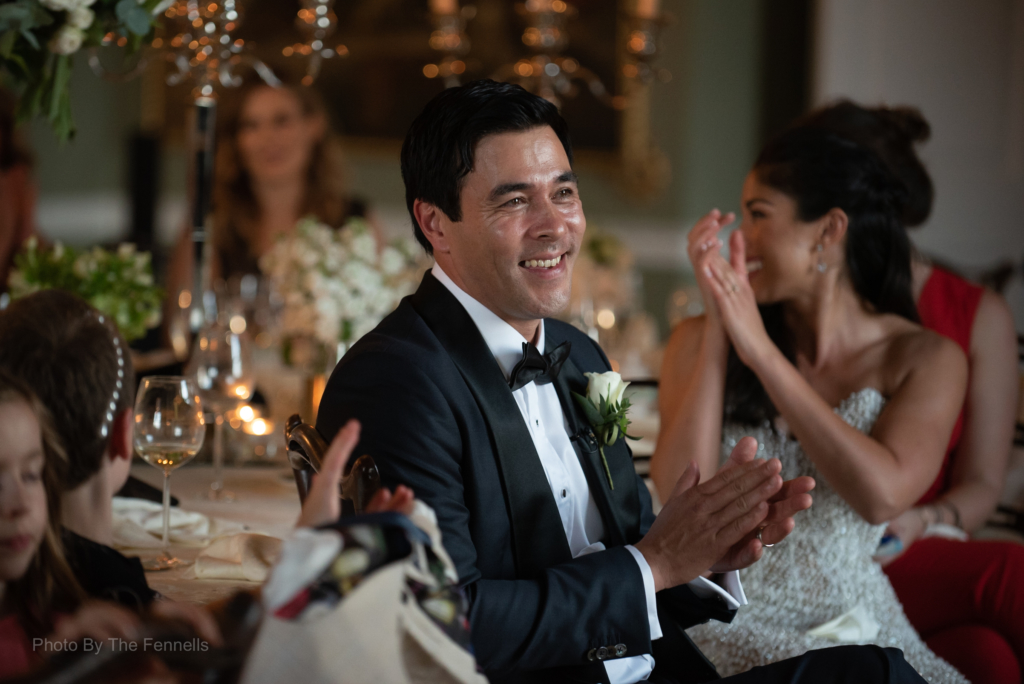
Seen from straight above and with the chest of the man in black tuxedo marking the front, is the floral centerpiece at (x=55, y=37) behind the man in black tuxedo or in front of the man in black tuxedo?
behind

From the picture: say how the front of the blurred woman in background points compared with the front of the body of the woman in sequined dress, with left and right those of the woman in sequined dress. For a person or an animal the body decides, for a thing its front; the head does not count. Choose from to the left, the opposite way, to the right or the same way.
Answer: to the left

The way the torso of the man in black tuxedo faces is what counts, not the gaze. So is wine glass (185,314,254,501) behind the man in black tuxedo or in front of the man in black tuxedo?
behind

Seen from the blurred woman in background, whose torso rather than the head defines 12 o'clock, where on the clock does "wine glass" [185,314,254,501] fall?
The wine glass is roughly at 12 o'clock from the blurred woman in background.

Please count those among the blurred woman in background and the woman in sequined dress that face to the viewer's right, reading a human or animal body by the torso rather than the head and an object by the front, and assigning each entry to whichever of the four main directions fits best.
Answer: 0

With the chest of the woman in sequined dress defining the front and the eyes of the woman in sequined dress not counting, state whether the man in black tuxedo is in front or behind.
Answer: in front

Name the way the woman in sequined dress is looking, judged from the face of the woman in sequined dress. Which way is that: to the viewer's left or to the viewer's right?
to the viewer's left

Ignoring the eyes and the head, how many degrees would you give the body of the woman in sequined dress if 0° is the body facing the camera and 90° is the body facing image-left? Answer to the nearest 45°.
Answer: approximately 45°

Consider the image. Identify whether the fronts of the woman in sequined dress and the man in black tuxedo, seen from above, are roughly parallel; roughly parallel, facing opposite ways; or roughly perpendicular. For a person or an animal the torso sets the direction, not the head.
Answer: roughly perpendicular
